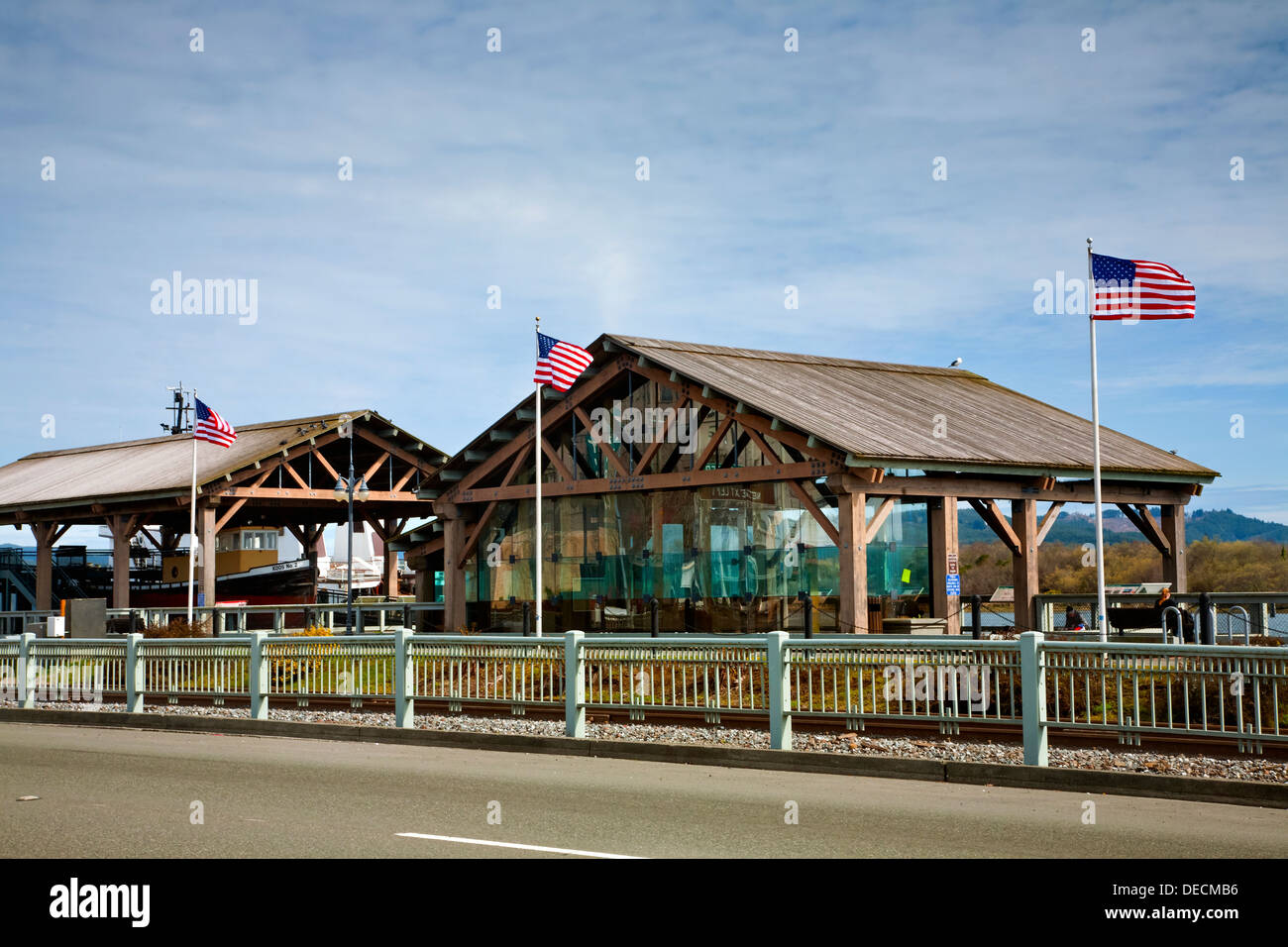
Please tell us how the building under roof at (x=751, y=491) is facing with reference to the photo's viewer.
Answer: facing the viewer and to the left of the viewer

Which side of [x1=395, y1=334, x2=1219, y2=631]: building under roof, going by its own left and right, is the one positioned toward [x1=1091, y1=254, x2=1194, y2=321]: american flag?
left

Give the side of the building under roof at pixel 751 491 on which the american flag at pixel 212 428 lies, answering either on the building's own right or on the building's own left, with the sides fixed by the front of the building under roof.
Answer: on the building's own right
